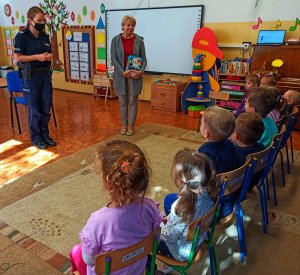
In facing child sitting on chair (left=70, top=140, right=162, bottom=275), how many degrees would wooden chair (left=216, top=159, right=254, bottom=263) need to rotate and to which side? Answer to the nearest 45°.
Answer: approximately 90° to its left

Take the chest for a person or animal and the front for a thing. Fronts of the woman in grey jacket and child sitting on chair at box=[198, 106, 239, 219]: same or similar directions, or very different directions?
very different directions

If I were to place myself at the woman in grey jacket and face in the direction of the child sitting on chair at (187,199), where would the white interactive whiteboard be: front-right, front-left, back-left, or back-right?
back-left

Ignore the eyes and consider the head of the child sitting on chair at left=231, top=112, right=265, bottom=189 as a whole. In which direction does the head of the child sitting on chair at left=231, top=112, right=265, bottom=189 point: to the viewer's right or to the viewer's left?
to the viewer's left

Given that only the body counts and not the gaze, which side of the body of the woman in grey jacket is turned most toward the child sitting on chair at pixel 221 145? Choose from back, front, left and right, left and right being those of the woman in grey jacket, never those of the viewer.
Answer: front

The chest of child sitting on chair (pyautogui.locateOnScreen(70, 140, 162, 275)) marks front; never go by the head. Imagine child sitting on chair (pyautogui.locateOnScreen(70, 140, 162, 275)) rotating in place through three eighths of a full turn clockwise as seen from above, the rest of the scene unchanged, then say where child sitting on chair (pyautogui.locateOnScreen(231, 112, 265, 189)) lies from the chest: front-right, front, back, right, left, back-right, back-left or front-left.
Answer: front-left

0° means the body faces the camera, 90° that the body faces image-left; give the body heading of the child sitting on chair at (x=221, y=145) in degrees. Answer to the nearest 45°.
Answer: approximately 135°

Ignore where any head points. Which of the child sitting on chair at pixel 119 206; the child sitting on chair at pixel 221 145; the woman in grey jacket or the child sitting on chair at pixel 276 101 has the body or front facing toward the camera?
the woman in grey jacket

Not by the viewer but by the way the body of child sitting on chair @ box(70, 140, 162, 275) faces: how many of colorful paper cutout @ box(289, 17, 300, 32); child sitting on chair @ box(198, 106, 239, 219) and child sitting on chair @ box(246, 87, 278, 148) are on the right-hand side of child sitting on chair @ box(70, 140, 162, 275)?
3

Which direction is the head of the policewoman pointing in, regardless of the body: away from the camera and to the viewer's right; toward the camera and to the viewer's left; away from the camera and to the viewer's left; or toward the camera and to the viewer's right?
toward the camera and to the viewer's right

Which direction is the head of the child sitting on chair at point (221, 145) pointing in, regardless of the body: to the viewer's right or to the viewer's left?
to the viewer's left

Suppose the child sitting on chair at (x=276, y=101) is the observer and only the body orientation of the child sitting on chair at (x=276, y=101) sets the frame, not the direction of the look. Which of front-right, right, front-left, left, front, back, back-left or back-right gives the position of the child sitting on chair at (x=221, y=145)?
left

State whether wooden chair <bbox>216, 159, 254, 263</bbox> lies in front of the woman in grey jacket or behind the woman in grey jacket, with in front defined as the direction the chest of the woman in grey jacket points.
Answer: in front

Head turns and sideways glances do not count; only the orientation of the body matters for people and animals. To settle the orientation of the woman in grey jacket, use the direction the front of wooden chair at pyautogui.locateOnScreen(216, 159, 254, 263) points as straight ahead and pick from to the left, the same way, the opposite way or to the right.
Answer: the opposite way

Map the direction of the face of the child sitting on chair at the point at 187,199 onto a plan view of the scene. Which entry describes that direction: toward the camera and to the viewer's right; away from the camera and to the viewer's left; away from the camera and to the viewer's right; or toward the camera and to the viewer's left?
away from the camera and to the viewer's left

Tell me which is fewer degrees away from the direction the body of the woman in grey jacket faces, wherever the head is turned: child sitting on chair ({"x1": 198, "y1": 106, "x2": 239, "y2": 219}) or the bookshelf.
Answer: the child sitting on chair

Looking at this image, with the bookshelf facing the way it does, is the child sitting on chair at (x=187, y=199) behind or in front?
in front

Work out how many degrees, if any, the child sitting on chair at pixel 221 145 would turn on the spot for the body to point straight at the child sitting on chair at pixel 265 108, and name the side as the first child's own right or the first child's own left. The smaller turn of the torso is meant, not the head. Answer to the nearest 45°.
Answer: approximately 45° to the first child's own right
